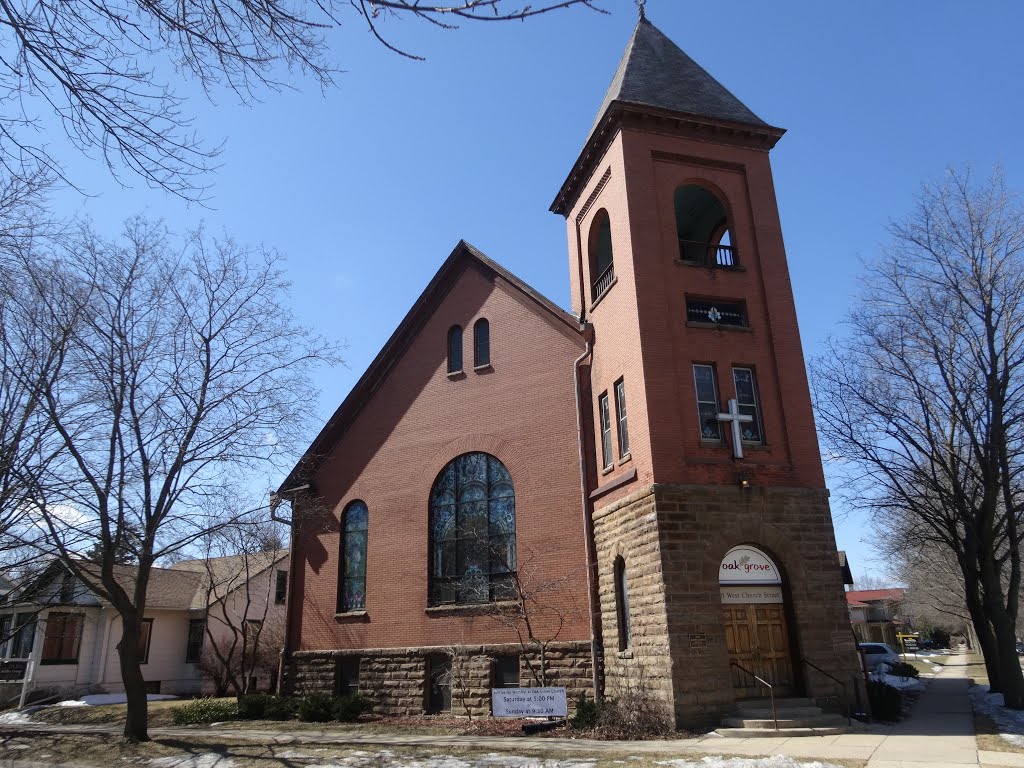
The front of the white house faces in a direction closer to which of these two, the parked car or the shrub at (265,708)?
the shrub

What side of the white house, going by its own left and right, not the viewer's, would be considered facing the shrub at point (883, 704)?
left

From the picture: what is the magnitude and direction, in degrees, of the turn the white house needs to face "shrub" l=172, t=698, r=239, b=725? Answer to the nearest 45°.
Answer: approximately 45° to its left

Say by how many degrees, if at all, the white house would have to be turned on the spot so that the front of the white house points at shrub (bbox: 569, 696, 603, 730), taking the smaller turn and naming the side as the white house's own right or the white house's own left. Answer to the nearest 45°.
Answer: approximately 45° to the white house's own left

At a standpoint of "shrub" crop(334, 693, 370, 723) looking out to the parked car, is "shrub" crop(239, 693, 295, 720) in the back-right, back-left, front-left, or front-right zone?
back-left

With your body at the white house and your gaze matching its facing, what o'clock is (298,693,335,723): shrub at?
The shrub is roughly at 10 o'clock from the white house.

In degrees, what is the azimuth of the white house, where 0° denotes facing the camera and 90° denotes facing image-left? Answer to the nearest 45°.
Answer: approximately 45°

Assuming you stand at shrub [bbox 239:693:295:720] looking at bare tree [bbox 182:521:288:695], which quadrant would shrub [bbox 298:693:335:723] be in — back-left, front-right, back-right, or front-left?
back-right

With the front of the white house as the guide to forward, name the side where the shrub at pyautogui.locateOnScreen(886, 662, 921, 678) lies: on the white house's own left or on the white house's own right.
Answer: on the white house's own left

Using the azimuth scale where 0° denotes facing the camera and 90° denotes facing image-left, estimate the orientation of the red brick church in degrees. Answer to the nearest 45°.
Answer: approximately 315°

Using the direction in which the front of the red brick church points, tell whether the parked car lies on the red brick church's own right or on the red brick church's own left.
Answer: on the red brick church's own left
